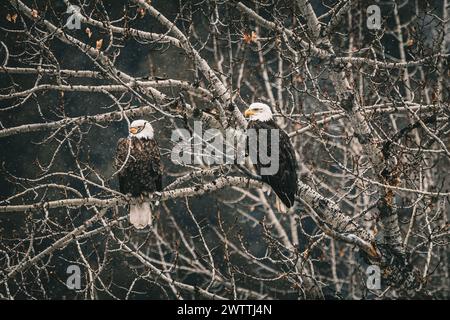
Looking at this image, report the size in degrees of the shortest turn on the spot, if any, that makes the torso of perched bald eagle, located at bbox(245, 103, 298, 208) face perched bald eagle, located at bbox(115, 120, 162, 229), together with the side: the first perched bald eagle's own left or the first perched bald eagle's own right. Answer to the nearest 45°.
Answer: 0° — it already faces it

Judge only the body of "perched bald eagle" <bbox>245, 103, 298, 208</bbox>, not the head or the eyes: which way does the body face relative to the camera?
to the viewer's left
